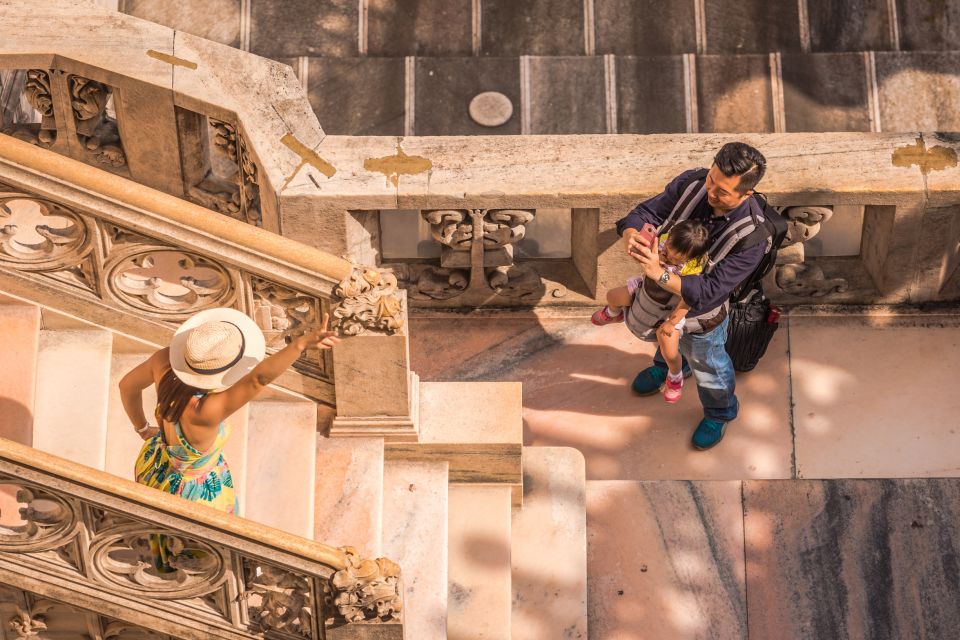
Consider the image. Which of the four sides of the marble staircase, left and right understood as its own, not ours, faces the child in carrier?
front

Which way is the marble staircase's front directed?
to the viewer's right

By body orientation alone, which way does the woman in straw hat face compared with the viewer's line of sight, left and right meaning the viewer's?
facing away from the viewer and to the right of the viewer
